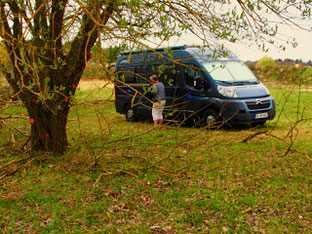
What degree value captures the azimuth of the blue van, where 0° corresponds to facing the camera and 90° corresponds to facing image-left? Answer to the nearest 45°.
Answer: approximately 315°
